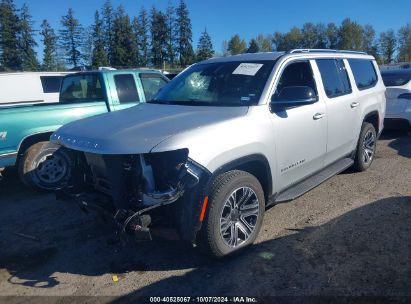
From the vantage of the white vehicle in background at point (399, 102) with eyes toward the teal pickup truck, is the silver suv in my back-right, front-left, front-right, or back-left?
front-left

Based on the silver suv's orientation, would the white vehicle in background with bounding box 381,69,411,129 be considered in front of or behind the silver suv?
behind

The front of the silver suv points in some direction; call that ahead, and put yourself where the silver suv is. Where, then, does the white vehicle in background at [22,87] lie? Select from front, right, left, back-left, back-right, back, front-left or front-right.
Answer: right

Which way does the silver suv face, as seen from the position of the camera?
facing the viewer and to the left of the viewer

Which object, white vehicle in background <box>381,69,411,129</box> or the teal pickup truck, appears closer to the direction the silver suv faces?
the teal pickup truck
